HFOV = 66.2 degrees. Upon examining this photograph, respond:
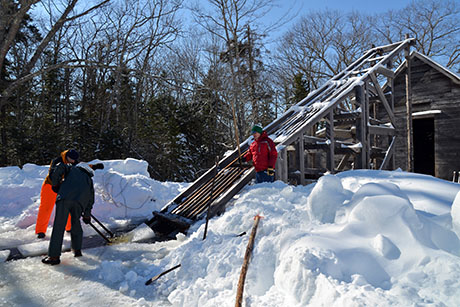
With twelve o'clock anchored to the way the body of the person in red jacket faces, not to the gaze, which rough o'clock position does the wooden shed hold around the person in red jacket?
The wooden shed is roughly at 6 o'clock from the person in red jacket.

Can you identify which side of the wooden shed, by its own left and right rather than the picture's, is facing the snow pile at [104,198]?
front

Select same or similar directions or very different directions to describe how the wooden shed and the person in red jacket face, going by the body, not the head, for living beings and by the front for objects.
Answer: same or similar directions

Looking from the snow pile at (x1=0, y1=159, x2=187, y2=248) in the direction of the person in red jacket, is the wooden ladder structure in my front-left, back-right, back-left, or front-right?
front-left

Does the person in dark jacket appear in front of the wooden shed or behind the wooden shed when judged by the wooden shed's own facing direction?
in front

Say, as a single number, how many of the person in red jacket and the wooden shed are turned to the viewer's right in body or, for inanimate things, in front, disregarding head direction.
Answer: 0

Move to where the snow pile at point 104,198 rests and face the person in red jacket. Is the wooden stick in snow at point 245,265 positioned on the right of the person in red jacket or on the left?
right

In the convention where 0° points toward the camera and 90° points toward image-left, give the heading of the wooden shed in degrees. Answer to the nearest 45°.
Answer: approximately 45°

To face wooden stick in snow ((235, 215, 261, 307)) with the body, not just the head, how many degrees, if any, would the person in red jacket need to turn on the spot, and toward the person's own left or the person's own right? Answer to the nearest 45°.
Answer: approximately 45° to the person's own left

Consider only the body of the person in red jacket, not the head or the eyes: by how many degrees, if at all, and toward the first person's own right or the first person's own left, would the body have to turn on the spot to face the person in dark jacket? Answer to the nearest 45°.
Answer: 0° — they already face them

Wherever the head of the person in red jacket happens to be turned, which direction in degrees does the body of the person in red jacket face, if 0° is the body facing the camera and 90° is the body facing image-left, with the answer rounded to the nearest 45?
approximately 45°
